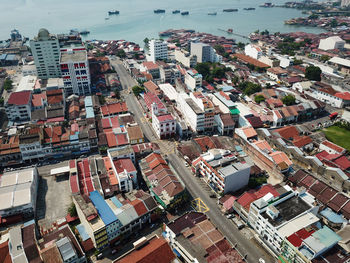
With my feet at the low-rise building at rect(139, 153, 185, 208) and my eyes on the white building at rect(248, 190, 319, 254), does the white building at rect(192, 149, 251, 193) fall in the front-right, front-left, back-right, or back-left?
front-left

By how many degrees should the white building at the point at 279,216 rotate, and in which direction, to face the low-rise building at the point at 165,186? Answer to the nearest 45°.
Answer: approximately 45° to its right

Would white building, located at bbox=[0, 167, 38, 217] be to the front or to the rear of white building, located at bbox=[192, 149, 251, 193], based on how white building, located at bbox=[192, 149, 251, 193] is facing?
to the front

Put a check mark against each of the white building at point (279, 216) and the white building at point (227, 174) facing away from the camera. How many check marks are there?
0

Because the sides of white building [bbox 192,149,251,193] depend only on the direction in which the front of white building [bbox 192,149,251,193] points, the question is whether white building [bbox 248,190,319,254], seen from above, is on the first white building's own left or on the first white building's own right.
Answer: on the first white building's own left

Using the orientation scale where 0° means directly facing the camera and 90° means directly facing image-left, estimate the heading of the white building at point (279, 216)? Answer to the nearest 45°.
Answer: approximately 45°

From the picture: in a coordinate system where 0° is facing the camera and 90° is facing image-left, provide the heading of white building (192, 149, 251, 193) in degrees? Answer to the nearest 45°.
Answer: approximately 45°

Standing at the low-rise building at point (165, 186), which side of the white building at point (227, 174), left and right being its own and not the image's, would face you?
front

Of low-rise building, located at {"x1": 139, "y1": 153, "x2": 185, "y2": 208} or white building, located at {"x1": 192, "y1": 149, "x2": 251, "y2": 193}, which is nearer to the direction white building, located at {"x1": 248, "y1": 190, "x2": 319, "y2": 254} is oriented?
the low-rise building

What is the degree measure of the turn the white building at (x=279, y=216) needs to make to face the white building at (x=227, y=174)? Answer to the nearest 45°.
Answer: approximately 90° to its right

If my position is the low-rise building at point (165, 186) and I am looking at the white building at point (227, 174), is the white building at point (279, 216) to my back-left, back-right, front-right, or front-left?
front-right
